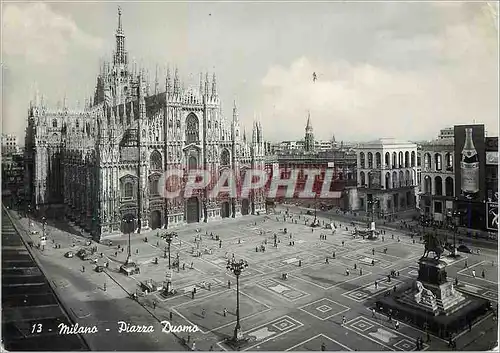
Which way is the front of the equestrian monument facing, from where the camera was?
facing away from the viewer and to the left of the viewer
